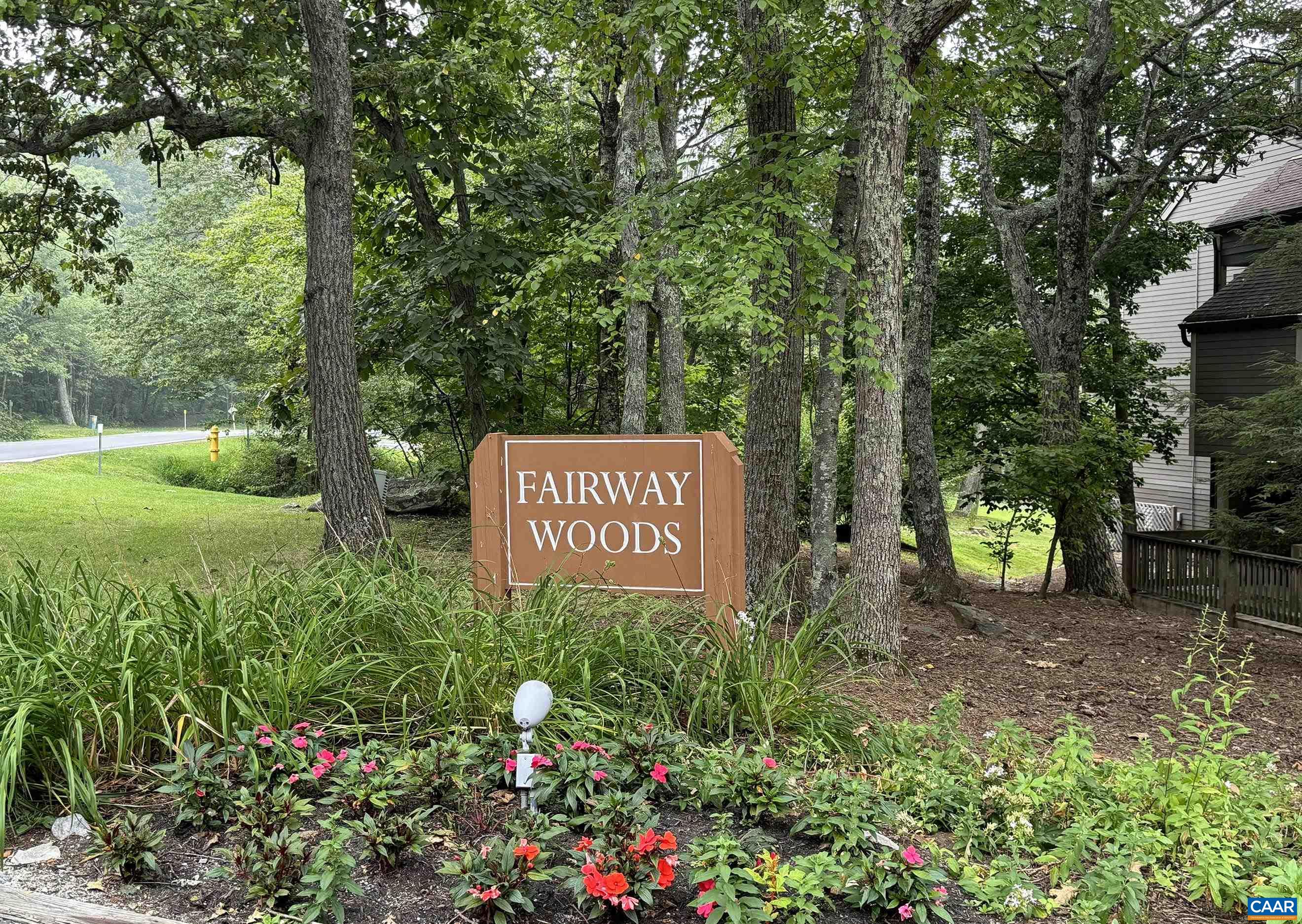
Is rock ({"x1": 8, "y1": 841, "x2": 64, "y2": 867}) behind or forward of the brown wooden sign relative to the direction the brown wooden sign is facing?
forward

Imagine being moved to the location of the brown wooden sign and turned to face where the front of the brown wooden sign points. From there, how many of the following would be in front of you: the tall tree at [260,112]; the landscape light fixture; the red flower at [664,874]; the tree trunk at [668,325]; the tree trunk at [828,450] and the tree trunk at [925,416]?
2

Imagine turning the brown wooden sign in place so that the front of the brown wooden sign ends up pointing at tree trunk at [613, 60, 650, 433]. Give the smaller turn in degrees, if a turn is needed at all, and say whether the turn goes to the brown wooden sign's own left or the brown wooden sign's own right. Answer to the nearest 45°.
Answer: approximately 180°

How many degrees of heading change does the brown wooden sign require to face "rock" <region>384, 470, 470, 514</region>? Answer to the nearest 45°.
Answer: approximately 180°

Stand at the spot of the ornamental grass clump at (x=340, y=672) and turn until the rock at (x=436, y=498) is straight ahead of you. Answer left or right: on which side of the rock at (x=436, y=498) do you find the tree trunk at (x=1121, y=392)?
right

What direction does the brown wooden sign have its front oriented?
toward the camera

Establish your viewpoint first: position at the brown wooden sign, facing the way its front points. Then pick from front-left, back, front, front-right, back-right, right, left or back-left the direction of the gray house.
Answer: back-left

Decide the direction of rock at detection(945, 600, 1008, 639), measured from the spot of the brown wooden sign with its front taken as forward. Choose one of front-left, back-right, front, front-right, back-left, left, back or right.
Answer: back-left

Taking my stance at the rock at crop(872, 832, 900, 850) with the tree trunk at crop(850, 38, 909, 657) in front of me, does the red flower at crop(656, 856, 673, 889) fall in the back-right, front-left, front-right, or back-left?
back-left

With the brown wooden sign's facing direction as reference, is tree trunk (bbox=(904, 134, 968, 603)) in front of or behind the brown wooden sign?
behind

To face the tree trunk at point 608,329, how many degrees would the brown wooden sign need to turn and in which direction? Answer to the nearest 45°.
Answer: approximately 180°

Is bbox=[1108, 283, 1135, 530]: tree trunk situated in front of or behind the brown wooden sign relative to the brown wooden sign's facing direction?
behind

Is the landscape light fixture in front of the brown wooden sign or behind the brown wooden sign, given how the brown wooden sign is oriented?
in front
